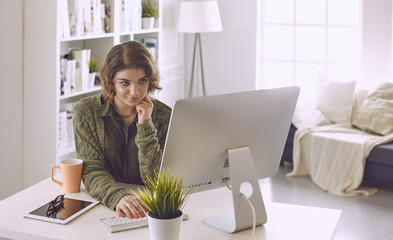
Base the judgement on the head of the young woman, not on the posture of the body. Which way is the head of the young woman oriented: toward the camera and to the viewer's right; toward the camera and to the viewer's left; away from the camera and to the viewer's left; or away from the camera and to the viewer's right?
toward the camera and to the viewer's right

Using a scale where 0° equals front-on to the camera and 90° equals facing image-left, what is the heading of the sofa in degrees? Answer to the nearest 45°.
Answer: approximately 45°

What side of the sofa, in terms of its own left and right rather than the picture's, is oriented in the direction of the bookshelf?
front

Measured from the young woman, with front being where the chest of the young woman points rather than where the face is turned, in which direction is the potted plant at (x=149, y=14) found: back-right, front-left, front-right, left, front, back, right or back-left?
back

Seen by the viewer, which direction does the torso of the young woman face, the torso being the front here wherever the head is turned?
toward the camera

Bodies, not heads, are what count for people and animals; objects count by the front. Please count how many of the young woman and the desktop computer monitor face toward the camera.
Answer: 1

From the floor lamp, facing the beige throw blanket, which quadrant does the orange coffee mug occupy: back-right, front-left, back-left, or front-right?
front-right

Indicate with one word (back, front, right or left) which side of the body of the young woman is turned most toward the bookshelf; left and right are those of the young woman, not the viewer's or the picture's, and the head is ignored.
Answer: back

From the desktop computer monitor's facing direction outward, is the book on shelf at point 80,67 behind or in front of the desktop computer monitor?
in front

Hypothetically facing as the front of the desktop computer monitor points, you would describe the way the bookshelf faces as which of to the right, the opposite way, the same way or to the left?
the opposite way
